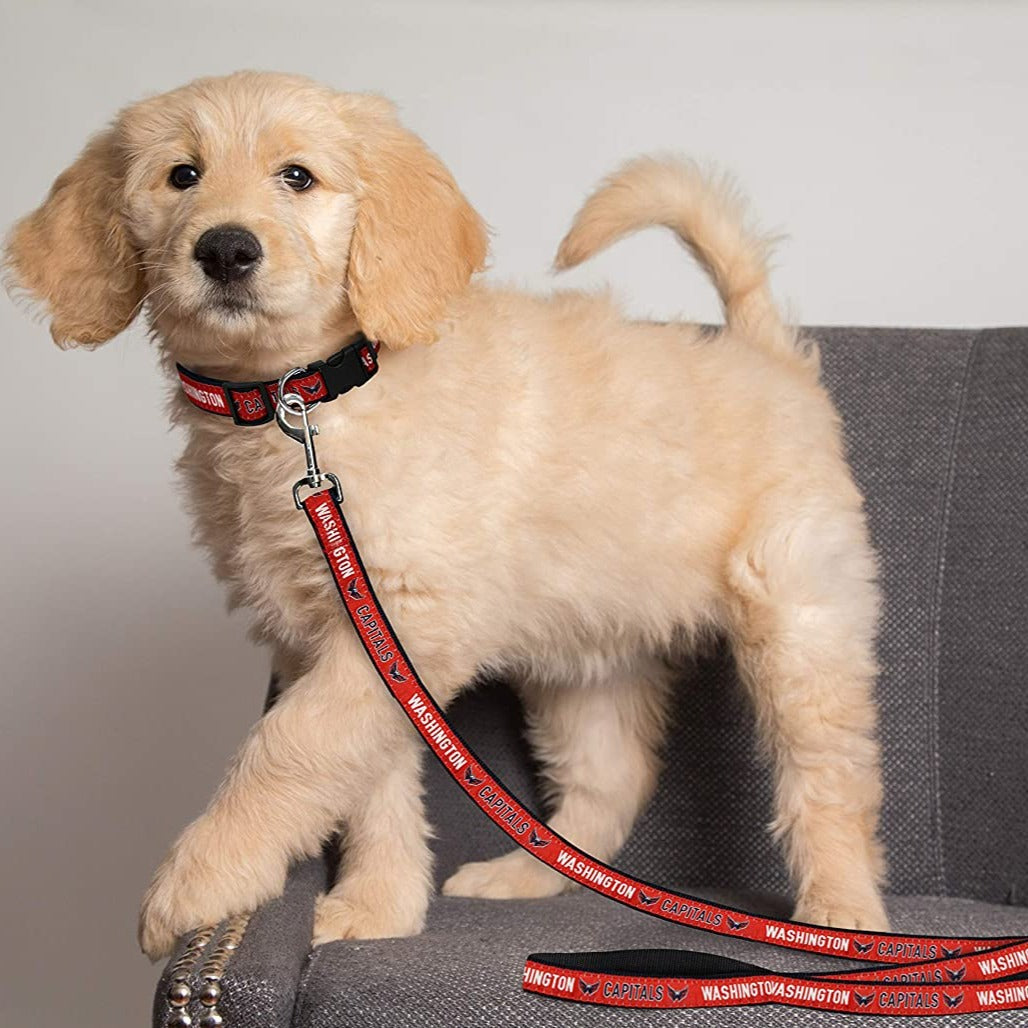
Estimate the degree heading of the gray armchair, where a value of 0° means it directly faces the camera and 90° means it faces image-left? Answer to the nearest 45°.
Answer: approximately 45°
